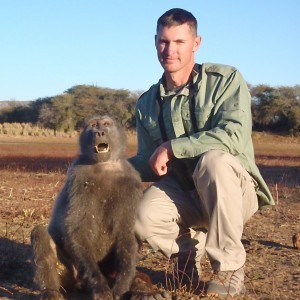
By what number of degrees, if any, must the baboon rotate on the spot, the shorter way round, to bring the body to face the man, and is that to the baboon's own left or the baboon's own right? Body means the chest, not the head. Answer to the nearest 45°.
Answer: approximately 90° to the baboon's own left

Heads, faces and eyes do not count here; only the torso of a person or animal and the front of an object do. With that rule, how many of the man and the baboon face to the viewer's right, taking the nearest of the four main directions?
0

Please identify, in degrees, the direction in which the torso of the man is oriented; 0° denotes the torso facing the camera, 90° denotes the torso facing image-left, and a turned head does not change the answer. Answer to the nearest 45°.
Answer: approximately 45°

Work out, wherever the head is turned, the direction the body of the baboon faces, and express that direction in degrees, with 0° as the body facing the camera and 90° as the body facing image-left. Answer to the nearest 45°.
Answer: approximately 0°
